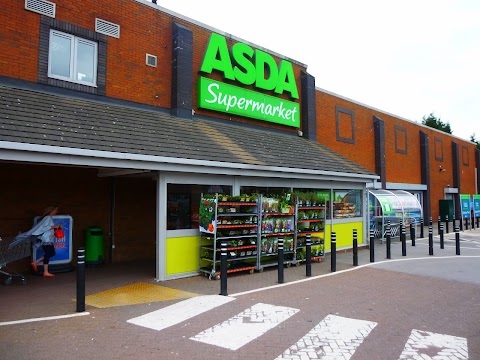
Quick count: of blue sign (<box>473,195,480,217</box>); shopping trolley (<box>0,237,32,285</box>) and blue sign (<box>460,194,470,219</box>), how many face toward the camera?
2

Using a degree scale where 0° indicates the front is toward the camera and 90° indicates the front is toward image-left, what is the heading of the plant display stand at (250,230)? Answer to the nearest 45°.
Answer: approximately 315°

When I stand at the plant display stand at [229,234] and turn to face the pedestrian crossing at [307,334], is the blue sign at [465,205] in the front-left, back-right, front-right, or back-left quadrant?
back-left

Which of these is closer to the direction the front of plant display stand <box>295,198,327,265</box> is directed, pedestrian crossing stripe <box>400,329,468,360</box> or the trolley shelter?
the pedestrian crossing stripe

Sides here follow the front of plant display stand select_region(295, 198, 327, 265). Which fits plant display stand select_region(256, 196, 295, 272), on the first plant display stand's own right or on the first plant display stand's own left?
on the first plant display stand's own right

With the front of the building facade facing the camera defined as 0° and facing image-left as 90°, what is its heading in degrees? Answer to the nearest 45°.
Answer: approximately 315°

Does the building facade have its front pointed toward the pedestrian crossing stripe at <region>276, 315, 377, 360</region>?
yes

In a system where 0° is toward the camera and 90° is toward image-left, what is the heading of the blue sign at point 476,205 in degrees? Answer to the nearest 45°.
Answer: approximately 0°
